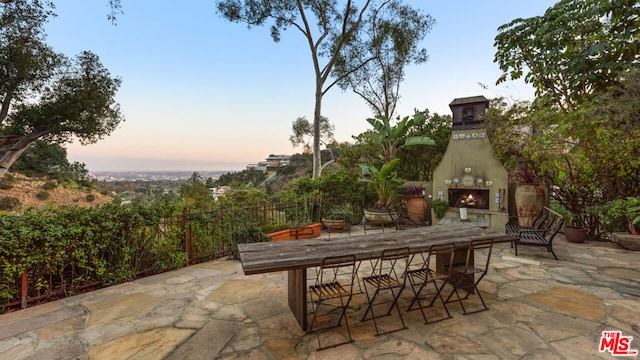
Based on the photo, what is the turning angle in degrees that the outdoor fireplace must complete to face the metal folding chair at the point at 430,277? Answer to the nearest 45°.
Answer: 0° — it already faces it

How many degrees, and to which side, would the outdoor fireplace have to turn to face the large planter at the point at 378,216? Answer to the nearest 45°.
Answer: approximately 90° to its right

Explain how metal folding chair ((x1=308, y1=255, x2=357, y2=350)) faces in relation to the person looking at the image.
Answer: facing away from the viewer and to the left of the viewer

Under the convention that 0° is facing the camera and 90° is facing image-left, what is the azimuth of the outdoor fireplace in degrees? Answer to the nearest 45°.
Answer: approximately 0°

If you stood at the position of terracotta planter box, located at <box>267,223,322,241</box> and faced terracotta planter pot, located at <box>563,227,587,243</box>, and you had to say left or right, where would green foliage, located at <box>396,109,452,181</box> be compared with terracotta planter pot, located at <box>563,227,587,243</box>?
left

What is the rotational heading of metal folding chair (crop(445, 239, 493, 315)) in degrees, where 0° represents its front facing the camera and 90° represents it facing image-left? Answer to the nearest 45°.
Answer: approximately 135°
